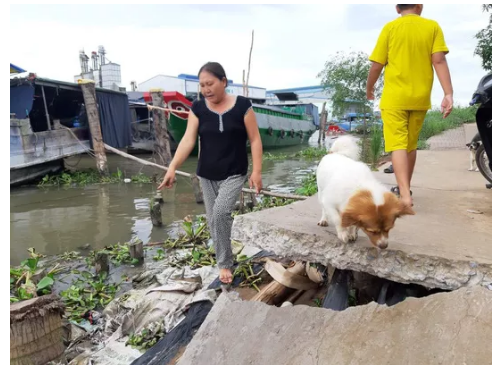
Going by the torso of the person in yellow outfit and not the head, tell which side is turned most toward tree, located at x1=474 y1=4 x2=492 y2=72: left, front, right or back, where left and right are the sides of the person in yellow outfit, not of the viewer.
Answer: front

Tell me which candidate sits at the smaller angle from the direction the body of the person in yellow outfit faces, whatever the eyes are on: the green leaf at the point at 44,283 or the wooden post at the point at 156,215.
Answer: the wooden post

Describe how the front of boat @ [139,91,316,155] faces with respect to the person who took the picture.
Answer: facing the viewer and to the left of the viewer

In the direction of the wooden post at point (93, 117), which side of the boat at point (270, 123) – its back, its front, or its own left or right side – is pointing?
front

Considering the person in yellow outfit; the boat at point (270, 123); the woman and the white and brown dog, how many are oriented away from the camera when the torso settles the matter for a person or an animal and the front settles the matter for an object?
1

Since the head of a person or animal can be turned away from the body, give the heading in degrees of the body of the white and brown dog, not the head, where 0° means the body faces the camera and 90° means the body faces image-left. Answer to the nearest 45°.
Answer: approximately 315°

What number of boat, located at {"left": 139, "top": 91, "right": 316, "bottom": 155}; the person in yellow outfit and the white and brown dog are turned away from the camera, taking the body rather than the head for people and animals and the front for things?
1

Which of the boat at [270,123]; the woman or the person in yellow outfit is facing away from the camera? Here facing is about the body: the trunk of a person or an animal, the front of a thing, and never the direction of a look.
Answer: the person in yellow outfit

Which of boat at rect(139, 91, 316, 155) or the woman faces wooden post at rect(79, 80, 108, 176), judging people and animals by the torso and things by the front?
the boat

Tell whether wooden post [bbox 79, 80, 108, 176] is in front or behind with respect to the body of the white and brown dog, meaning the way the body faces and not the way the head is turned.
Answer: behind

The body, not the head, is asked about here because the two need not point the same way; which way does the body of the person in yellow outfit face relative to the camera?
away from the camera

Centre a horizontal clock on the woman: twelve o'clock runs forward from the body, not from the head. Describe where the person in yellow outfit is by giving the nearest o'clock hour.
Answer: The person in yellow outfit is roughly at 9 o'clock from the woman.

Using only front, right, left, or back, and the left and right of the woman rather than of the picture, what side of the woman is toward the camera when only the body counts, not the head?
front

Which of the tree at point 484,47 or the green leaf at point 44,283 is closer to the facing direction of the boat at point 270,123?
the green leaf

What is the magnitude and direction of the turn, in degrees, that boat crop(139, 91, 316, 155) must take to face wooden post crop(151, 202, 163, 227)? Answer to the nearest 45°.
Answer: approximately 45° to its left
